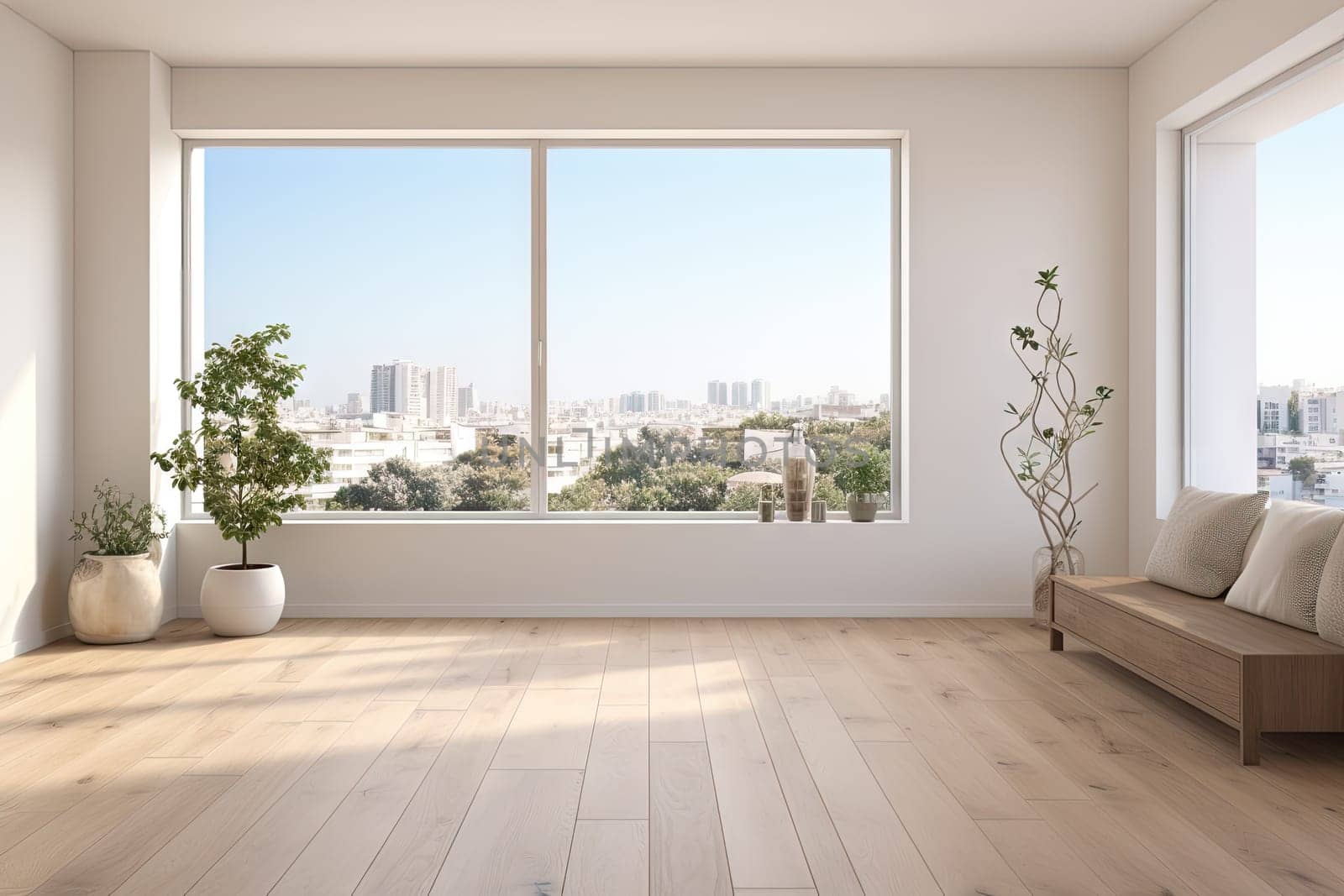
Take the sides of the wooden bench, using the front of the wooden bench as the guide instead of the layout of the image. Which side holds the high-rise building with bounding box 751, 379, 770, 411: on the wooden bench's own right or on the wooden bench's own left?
on the wooden bench's own right

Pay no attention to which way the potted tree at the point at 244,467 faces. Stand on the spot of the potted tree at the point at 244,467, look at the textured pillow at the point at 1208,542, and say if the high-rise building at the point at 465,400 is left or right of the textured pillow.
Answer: left

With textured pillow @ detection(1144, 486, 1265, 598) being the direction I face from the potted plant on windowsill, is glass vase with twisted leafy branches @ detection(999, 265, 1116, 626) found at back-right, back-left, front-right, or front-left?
front-left

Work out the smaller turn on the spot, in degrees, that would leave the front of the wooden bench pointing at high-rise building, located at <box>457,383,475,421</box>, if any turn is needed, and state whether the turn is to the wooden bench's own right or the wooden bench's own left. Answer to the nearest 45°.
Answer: approximately 45° to the wooden bench's own right

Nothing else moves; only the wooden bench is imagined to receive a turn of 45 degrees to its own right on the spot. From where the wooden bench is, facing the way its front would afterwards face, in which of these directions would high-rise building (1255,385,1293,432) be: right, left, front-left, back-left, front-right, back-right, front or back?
right

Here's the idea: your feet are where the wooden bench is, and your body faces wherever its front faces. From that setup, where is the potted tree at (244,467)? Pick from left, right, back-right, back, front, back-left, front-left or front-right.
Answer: front-right

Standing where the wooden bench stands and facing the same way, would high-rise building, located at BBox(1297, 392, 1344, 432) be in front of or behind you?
behind

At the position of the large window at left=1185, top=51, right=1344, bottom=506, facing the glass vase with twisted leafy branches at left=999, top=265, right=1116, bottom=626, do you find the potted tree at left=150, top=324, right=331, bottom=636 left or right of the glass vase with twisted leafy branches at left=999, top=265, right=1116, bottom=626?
left

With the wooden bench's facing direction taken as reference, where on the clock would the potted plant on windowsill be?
The potted plant on windowsill is roughly at 3 o'clock from the wooden bench.

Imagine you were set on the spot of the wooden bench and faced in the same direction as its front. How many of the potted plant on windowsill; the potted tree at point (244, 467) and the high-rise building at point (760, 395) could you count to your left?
0

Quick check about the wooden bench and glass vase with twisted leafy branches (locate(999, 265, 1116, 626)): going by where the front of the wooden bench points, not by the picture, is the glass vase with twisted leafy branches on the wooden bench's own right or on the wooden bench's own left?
on the wooden bench's own right

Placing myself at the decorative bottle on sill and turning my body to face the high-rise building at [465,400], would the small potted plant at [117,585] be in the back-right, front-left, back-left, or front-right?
front-left

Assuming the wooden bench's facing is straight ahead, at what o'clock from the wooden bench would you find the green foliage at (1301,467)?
The green foliage is roughly at 5 o'clock from the wooden bench.

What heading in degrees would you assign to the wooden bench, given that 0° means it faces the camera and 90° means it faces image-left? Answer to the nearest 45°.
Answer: approximately 45°

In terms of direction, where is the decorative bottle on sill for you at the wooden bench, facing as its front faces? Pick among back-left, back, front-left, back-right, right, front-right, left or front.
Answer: right
